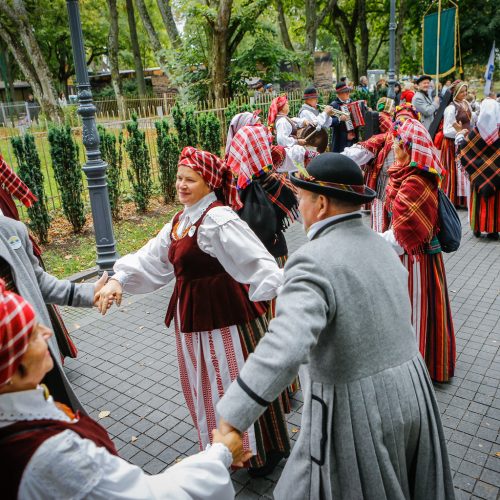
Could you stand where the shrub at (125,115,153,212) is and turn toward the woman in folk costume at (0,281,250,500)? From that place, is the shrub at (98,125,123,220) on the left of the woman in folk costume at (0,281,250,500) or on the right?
right

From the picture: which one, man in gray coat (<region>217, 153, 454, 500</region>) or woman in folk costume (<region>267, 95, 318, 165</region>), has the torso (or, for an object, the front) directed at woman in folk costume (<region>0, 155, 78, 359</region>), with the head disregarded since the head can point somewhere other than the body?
the man in gray coat

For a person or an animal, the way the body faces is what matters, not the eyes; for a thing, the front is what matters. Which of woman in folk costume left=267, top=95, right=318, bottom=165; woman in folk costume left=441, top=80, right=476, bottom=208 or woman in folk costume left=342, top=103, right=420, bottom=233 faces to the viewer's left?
woman in folk costume left=342, top=103, right=420, bottom=233

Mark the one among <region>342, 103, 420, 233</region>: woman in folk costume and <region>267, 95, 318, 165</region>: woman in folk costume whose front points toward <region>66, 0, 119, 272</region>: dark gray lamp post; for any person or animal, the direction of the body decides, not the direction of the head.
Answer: <region>342, 103, 420, 233</region>: woman in folk costume

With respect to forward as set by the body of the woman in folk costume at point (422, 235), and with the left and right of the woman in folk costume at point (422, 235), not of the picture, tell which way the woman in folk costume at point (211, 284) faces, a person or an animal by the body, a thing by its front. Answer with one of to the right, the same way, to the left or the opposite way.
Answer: to the left

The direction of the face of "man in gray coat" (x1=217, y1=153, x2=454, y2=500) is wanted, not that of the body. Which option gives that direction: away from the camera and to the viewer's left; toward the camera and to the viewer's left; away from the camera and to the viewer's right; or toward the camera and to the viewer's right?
away from the camera and to the viewer's left

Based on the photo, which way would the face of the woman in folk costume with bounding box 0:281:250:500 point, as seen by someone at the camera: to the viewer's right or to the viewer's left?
to the viewer's right

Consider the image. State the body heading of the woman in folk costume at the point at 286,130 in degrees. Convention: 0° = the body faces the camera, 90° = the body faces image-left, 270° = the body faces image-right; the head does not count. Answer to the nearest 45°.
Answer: approximately 270°

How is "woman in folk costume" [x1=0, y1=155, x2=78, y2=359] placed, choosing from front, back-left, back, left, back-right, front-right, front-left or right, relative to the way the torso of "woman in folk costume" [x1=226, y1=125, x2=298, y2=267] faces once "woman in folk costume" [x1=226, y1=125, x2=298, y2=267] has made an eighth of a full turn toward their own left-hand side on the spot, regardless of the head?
left

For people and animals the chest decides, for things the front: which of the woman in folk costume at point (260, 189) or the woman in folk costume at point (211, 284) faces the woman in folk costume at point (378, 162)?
the woman in folk costume at point (260, 189)

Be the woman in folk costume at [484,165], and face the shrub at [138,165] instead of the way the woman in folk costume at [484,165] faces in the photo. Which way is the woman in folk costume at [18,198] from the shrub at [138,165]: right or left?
left

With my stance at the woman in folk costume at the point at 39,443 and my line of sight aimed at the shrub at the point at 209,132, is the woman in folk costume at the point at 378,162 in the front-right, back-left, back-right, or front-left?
front-right

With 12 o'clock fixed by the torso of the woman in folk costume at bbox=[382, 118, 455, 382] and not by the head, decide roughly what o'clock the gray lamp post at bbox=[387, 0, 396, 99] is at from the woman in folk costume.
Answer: The gray lamp post is roughly at 3 o'clock from the woman in folk costume.

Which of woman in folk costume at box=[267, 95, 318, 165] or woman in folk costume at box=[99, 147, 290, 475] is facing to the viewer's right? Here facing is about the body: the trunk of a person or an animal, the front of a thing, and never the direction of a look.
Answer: woman in folk costume at box=[267, 95, 318, 165]

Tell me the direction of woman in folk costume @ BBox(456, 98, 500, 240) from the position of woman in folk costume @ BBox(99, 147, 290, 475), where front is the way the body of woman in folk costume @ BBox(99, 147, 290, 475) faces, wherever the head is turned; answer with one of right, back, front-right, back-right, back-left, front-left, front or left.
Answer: back

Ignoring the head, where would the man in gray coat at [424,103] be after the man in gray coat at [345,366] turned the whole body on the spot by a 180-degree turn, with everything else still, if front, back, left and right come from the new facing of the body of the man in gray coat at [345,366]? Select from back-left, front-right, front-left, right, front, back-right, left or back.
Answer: back-left
